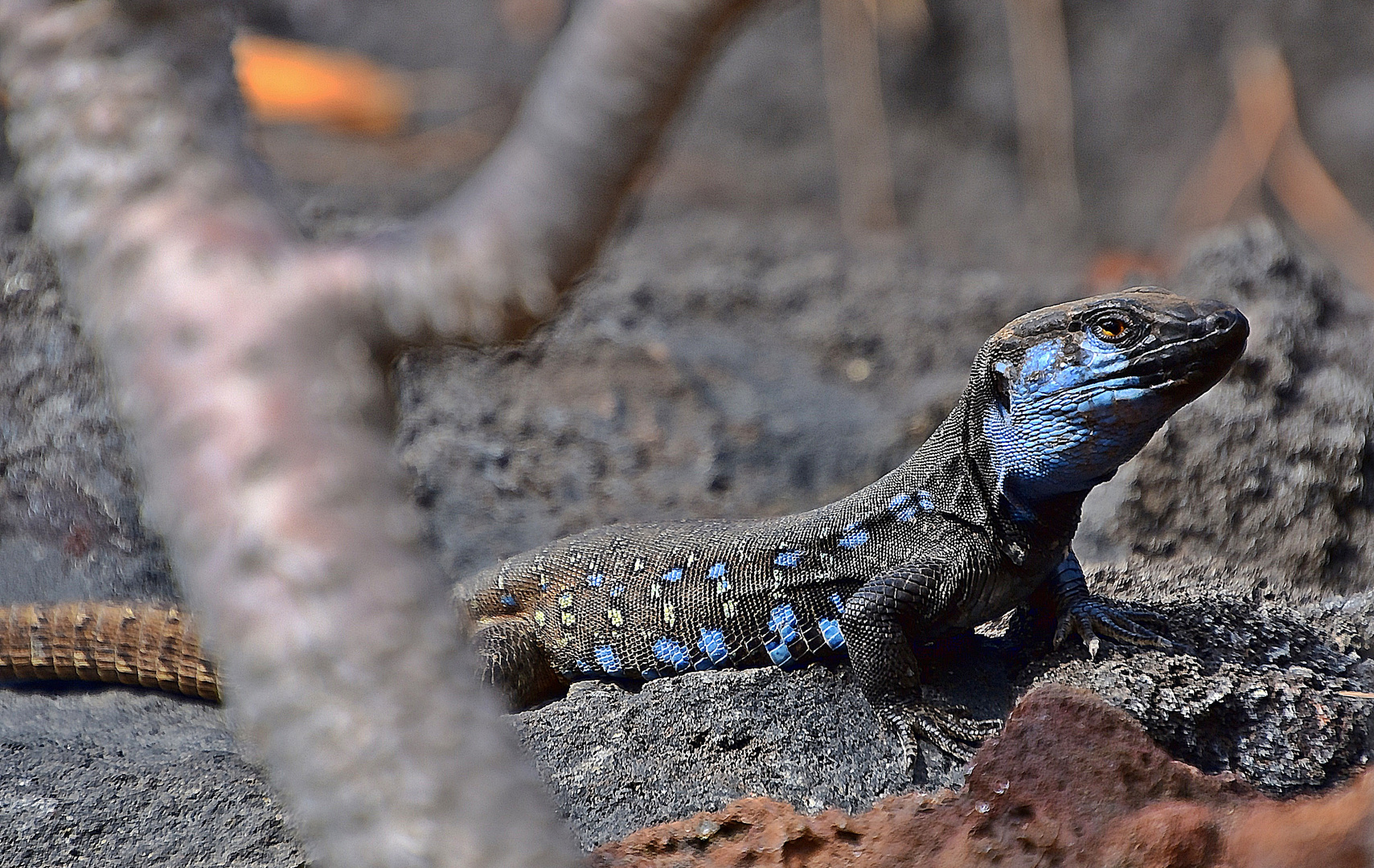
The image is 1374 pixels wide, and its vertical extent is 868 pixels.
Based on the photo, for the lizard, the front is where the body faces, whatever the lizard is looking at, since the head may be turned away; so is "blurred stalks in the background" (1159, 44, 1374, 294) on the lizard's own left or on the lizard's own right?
on the lizard's own left

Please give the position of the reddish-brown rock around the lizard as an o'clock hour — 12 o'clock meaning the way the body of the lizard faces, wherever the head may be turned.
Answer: The reddish-brown rock is roughly at 3 o'clock from the lizard.

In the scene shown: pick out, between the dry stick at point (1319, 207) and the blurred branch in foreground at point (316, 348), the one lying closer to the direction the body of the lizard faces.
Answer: the dry stick

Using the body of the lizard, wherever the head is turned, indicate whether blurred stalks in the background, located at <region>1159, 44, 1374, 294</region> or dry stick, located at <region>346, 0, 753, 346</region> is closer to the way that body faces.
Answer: the blurred stalks in the background

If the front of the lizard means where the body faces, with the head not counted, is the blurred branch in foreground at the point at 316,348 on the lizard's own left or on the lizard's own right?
on the lizard's own right

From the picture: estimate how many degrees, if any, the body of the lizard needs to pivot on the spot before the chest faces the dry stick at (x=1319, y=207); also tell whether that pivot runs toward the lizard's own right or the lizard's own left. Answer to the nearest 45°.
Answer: approximately 45° to the lizard's own left

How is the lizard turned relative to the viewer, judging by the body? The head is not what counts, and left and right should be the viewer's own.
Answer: facing to the right of the viewer

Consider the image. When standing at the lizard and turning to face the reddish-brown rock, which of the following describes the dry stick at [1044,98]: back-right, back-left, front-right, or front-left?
back-left
